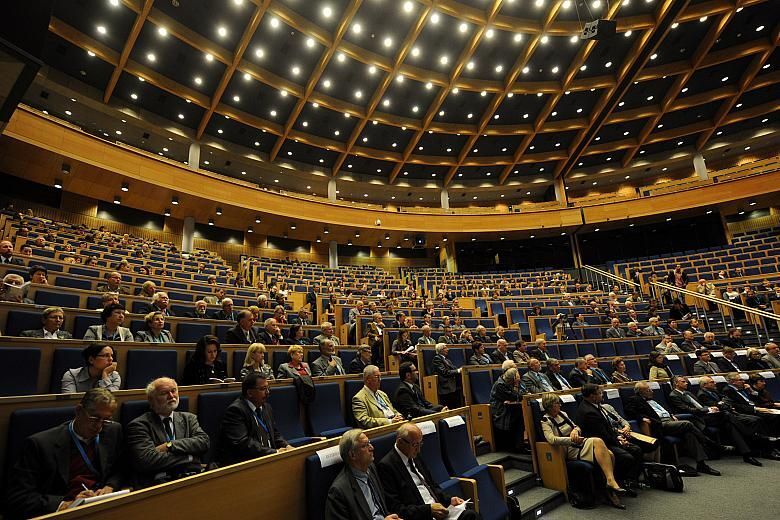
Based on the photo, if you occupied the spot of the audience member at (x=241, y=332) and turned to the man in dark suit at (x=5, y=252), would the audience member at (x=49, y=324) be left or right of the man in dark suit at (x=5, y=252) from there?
left

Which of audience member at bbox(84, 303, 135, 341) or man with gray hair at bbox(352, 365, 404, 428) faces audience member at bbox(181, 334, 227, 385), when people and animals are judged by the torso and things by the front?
audience member at bbox(84, 303, 135, 341)

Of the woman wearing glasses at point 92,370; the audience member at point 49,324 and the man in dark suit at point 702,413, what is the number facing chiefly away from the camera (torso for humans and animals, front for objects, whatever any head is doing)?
0

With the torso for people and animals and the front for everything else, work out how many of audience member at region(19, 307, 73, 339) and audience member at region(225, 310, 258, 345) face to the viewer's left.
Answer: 0

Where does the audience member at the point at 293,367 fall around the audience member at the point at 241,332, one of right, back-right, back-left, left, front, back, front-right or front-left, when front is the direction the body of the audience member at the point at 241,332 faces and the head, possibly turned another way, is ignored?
front

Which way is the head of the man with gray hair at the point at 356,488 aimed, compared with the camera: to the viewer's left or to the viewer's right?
to the viewer's right

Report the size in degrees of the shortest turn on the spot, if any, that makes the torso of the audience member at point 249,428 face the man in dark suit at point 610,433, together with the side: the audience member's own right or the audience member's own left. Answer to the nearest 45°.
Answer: approximately 45° to the audience member's own left

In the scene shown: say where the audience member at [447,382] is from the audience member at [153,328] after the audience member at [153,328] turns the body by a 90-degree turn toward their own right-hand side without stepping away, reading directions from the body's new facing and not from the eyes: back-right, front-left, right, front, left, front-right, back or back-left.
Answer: back-left

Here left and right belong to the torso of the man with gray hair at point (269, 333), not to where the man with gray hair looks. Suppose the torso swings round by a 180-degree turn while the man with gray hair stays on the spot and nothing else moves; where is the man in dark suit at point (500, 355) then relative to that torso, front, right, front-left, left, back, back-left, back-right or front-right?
back-right

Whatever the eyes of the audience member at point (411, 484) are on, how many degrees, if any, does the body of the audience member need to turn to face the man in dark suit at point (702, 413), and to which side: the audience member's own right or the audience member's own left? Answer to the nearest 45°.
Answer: approximately 90° to the audience member's own left

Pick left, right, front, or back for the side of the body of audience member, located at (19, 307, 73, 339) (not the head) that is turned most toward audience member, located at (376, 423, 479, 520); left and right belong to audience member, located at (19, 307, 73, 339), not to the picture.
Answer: front

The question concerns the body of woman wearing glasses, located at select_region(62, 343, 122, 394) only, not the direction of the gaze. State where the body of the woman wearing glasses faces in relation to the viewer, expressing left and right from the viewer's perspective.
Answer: facing the viewer and to the right of the viewer
